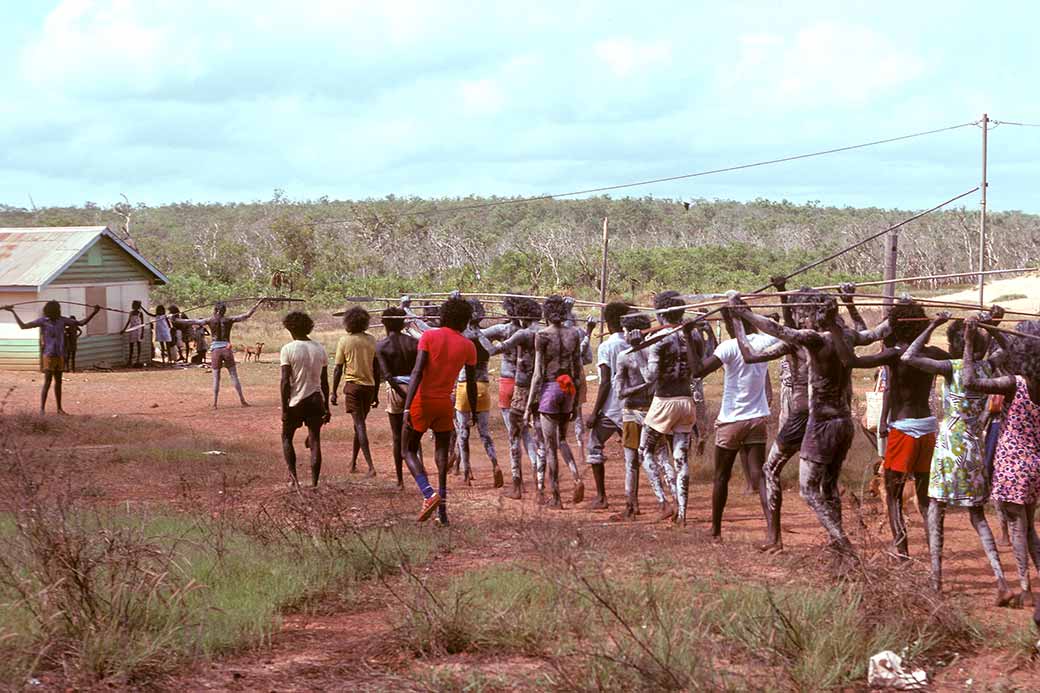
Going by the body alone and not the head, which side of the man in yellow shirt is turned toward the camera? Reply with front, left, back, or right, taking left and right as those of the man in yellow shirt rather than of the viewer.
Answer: back

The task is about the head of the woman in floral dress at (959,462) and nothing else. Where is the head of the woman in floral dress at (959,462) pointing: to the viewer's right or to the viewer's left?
to the viewer's left

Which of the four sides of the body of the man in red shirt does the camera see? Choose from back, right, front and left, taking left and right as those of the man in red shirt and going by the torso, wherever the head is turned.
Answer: back

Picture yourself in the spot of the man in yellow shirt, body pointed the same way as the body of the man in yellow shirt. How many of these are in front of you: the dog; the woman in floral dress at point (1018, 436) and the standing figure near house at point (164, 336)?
2

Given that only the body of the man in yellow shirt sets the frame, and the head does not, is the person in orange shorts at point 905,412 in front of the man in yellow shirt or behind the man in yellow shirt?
behind

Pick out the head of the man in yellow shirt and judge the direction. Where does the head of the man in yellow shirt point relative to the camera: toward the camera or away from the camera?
away from the camera

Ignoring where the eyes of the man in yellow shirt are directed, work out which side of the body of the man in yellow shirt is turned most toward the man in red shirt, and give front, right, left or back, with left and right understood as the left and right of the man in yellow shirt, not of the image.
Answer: back

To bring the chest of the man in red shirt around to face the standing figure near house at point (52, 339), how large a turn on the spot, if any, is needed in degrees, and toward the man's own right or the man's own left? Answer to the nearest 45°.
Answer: approximately 45° to the man's own left
